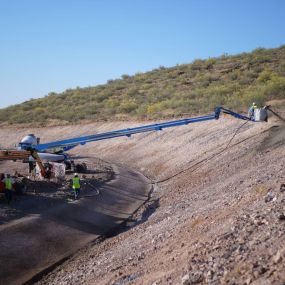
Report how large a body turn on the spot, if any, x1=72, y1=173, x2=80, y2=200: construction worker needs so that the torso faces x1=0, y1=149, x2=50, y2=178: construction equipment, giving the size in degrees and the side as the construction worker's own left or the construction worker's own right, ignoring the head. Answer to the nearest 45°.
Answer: approximately 45° to the construction worker's own left

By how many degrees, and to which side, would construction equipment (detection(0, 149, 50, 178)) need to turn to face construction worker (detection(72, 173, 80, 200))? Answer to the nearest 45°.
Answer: approximately 45° to its right

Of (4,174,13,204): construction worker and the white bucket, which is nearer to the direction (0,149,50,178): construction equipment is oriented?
the white bucket

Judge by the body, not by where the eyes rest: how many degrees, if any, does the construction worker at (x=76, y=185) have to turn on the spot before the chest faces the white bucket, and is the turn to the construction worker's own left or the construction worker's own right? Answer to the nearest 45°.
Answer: approximately 90° to the construction worker's own right

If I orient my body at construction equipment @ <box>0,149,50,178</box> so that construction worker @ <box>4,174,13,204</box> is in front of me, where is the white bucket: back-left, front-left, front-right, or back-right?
back-left
